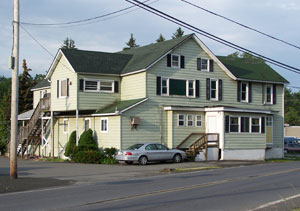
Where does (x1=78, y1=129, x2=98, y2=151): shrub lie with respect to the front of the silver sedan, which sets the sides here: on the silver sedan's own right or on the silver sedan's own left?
on the silver sedan's own left

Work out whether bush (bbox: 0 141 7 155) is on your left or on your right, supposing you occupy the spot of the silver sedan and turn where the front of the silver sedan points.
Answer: on your left

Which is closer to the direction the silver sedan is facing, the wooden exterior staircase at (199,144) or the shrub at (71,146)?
the wooden exterior staircase

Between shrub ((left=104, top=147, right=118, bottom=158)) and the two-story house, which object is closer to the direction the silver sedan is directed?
the two-story house

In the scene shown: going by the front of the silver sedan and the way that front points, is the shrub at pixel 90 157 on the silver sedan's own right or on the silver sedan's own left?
on the silver sedan's own left

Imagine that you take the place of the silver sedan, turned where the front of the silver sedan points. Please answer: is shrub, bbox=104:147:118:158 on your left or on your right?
on your left

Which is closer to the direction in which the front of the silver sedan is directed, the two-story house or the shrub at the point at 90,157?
the two-story house

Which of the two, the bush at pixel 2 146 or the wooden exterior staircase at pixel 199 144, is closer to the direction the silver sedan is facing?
the wooden exterior staircase

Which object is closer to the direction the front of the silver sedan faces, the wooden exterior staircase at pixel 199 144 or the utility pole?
the wooden exterior staircase

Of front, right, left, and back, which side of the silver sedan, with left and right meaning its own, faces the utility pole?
back

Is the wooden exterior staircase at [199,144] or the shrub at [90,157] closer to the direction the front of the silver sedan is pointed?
the wooden exterior staircase

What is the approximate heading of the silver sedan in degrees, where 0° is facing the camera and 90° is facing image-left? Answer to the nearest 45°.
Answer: approximately 225°
